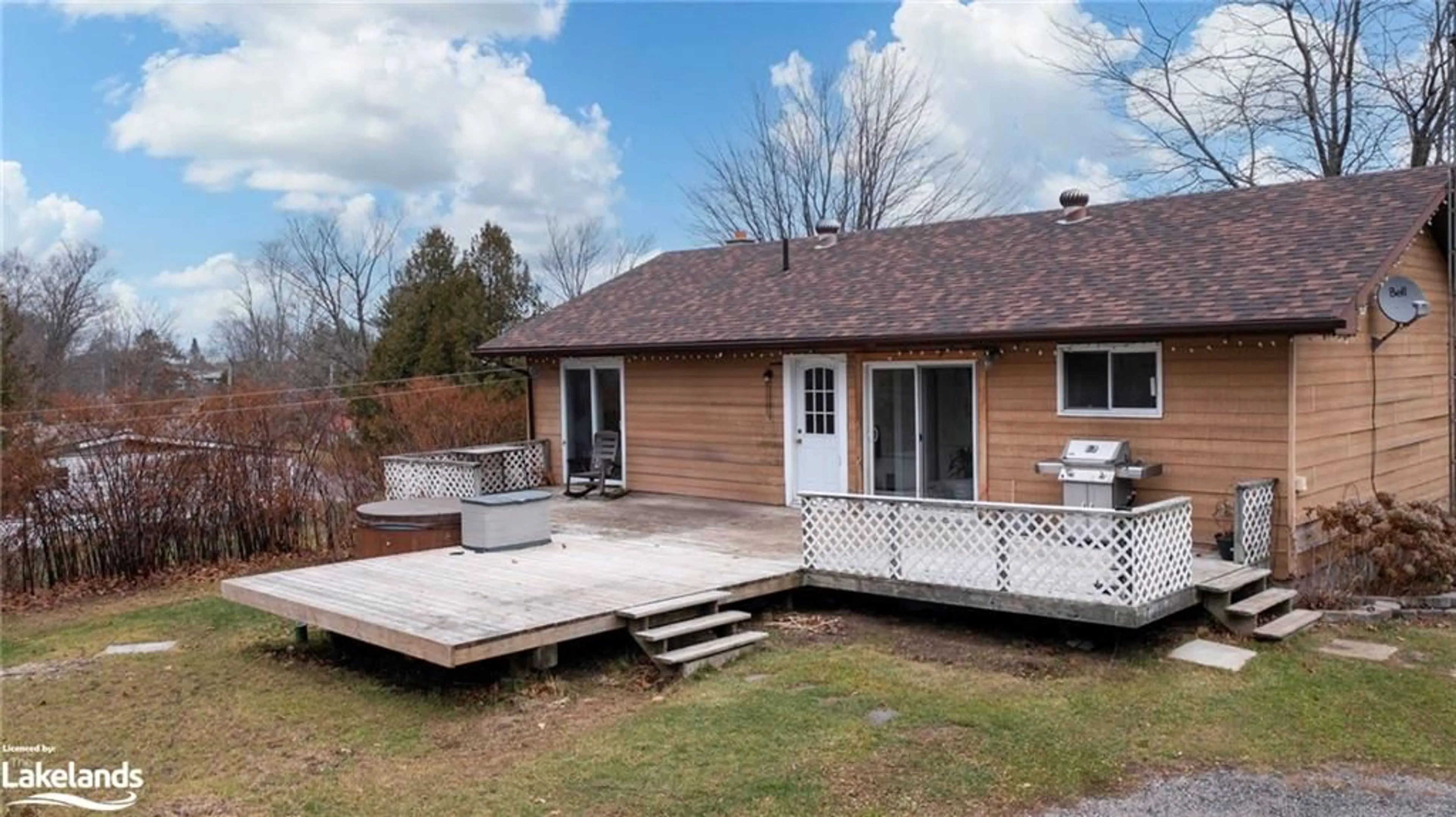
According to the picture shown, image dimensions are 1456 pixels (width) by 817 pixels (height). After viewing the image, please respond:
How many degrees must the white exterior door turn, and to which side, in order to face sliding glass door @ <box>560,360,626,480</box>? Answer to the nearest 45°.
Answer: approximately 135° to its right

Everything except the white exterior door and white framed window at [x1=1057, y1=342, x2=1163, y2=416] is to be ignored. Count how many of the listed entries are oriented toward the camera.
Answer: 2

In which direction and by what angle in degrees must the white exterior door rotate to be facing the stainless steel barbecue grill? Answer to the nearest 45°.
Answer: approximately 45° to its left

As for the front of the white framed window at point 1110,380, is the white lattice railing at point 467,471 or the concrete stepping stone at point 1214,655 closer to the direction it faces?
the concrete stepping stone

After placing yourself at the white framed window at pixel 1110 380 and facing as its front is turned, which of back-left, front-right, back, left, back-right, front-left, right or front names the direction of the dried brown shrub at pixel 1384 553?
left

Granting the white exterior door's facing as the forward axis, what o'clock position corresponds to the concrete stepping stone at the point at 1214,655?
The concrete stepping stone is roughly at 11 o'clock from the white exterior door.

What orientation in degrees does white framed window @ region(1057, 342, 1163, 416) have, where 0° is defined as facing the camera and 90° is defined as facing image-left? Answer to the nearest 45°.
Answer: approximately 0°

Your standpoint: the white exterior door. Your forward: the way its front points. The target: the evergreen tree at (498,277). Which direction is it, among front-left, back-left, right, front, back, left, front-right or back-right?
back-right
